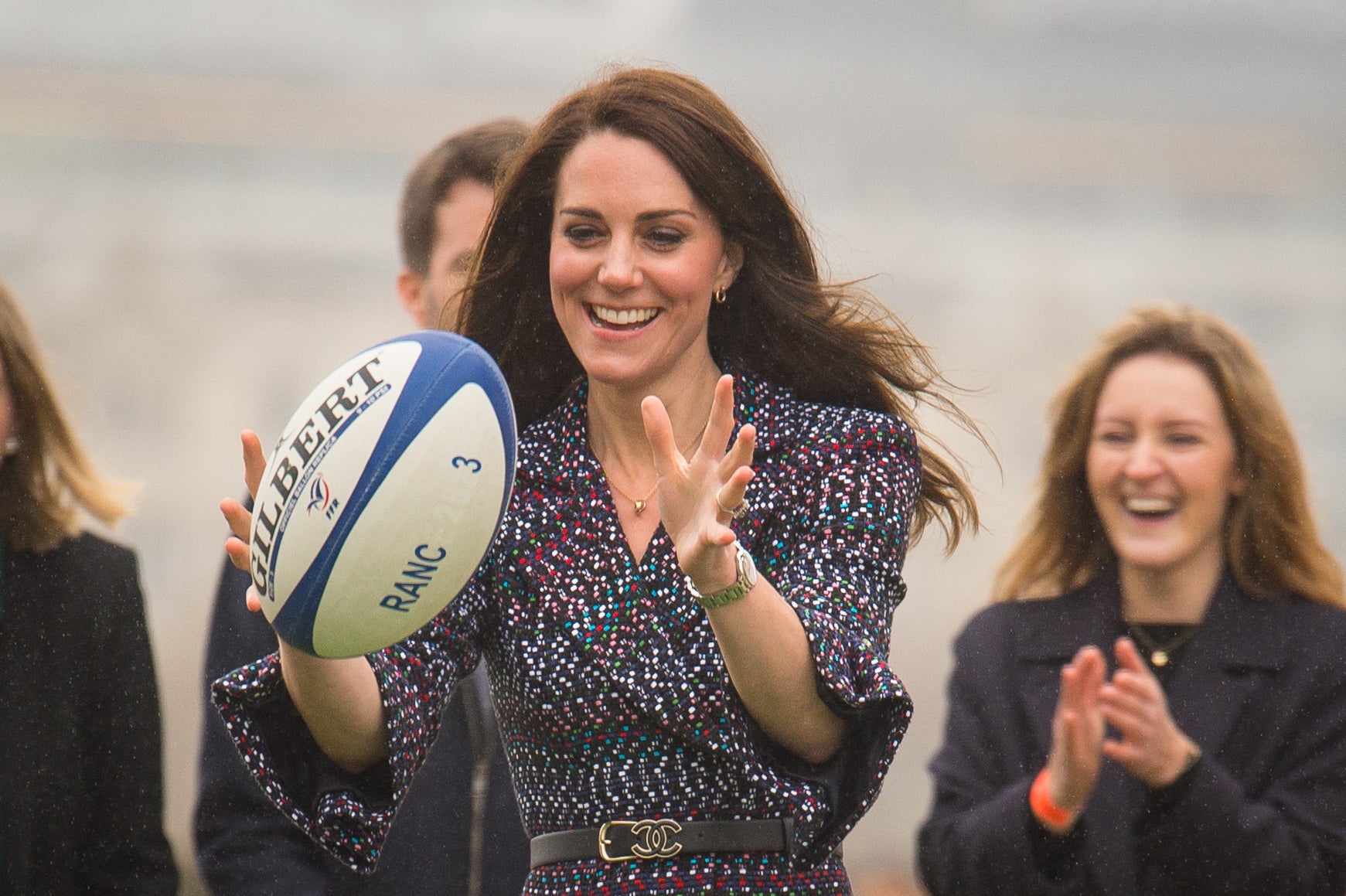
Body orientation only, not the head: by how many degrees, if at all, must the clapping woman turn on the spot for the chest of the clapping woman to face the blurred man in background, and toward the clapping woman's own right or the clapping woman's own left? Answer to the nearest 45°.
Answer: approximately 90° to the clapping woman's own right

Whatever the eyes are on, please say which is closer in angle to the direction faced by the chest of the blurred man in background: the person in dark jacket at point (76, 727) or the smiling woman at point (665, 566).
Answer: the smiling woman

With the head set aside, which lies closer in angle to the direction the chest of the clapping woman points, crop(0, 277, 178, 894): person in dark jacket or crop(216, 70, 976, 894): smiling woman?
the smiling woman

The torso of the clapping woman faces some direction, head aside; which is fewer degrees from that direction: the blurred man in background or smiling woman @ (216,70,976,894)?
the smiling woman

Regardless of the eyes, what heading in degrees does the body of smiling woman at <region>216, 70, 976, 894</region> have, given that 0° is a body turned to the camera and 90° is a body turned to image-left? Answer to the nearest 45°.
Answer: approximately 45°

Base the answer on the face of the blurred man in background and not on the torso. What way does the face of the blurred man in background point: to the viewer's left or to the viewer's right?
to the viewer's right
